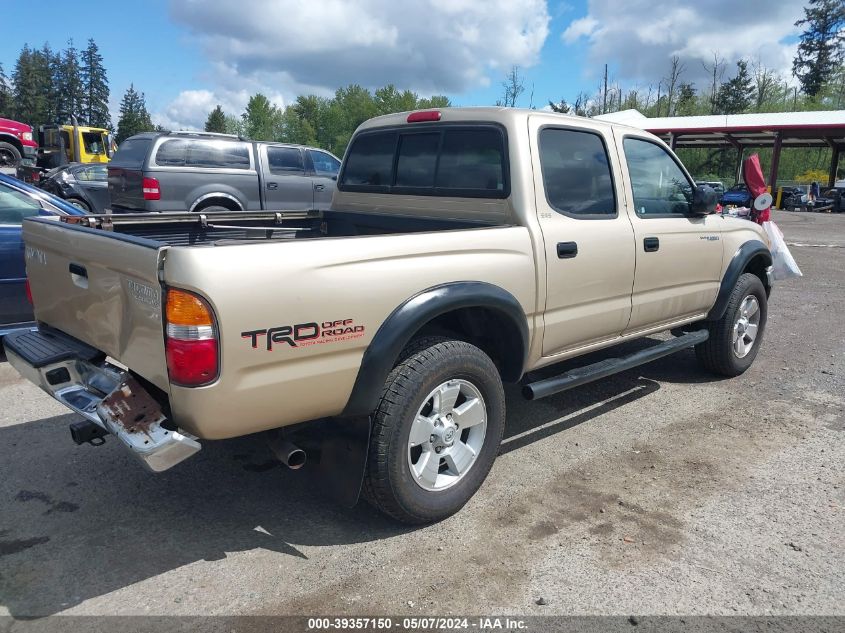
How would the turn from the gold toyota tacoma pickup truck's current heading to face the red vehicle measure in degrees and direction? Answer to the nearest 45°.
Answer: approximately 90° to its left

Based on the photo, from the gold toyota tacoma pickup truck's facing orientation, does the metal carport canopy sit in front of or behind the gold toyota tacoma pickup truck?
in front

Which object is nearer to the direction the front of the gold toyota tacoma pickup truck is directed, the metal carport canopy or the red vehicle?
the metal carport canopy

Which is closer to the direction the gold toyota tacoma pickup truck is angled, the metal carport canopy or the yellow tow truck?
the metal carport canopy

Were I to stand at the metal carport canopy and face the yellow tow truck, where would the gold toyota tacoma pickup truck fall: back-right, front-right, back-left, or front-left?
front-left

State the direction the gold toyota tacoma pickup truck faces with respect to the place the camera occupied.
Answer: facing away from the viewer and to the right of the viewer

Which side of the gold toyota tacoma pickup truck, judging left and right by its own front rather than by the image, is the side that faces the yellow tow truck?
left
